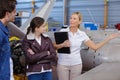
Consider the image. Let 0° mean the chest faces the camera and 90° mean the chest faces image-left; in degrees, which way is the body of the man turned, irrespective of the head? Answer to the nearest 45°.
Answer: approximately 270°

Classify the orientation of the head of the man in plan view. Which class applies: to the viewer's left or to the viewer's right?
to the viewer's right
